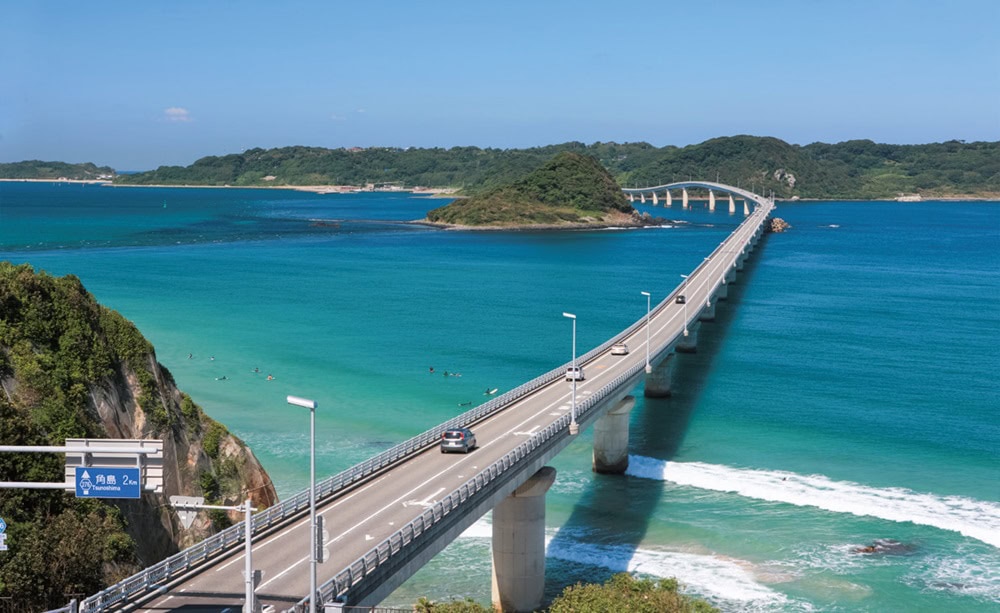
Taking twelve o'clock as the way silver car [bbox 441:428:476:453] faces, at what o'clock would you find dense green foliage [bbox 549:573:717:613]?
The dense green foliage is roughly at 4 o'clock from the silver car.

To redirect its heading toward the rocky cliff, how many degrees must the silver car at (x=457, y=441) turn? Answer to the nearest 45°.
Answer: approximately 135° to its left

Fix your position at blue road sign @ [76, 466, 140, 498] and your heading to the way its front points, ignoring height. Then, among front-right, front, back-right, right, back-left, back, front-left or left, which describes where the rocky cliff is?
back

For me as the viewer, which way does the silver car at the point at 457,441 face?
facing away from the viewer and to the right of the viewer

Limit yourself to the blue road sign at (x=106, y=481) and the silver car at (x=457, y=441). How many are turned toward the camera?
1

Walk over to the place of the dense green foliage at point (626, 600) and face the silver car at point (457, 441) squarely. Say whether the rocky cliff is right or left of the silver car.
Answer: left

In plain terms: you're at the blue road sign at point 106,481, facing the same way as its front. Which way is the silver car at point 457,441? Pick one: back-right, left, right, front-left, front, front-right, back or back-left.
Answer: back-left

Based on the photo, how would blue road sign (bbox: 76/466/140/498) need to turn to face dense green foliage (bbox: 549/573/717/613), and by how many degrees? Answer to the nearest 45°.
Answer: approximately 90° to its left

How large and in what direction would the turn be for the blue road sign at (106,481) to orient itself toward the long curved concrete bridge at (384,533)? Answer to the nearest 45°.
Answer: approximately 135° to its left
